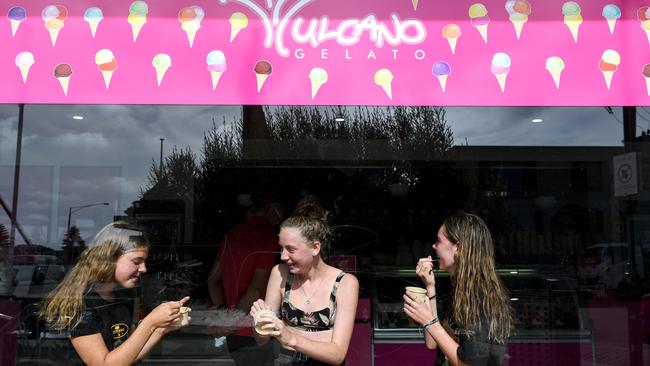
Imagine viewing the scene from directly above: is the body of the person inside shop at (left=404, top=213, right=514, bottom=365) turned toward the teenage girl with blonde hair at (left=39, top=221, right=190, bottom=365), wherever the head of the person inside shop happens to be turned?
yes

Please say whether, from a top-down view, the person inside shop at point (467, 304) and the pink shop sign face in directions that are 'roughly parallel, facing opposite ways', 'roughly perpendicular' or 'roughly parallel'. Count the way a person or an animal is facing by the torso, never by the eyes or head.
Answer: roughly perpendicular

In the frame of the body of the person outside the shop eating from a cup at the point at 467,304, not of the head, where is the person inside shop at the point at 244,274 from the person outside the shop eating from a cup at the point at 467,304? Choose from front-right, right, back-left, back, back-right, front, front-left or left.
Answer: front-right

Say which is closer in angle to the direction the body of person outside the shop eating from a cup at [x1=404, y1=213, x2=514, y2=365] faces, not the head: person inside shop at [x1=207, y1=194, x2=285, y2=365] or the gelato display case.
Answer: the person inside shop

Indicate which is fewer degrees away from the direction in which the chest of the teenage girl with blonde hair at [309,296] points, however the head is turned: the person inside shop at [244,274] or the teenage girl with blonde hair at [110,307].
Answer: the teenage girl with blonde hair

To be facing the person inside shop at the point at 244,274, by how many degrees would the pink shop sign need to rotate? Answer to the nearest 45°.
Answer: approximately 180°

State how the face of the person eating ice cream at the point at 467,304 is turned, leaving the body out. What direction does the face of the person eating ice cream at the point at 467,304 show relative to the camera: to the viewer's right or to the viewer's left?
to the viewer's left

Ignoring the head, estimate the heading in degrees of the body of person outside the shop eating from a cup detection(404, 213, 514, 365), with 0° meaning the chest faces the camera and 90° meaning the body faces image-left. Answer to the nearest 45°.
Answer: approximately 90°

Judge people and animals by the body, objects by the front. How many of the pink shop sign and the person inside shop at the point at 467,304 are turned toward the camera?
1

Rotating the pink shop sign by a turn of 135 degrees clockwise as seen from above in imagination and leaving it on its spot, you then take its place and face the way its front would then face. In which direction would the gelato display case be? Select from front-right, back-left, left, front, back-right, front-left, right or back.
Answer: right

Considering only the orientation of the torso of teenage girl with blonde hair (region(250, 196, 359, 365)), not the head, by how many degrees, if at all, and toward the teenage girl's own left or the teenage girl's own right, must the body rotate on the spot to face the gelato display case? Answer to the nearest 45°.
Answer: approximately 180°

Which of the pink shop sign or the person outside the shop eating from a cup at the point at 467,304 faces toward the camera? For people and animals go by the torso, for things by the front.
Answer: the pink shop sign

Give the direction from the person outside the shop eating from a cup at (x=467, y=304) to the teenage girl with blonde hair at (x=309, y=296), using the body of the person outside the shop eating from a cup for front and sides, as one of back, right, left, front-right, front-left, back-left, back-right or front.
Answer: front

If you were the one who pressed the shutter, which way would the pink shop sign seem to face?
facing the viewer

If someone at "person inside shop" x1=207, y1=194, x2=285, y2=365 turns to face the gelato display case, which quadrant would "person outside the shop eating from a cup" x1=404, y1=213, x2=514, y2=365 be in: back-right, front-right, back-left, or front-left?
front-right
